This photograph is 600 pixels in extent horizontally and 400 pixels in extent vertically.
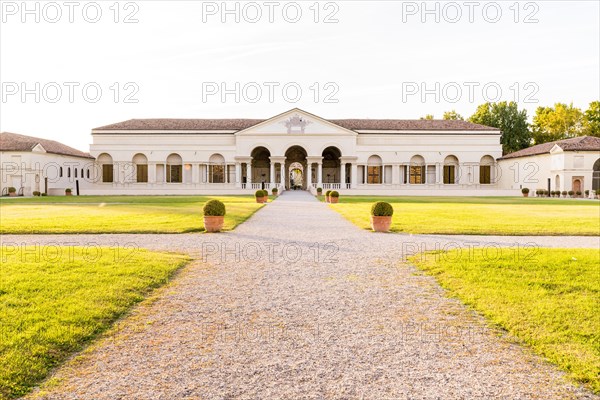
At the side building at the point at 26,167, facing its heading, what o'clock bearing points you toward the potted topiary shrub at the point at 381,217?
The potted topiary shrub is roughly at 1 o'clock from the side building.

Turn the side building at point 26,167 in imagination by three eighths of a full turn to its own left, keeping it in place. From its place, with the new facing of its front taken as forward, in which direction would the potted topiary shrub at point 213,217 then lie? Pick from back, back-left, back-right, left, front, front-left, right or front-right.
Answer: back

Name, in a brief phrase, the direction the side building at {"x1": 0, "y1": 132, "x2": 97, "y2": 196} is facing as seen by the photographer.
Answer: facing the viewer and to the right of the viewer

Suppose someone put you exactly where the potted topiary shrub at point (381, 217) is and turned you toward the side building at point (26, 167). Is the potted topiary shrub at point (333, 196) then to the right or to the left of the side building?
right

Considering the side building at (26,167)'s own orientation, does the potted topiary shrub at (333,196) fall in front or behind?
in front
